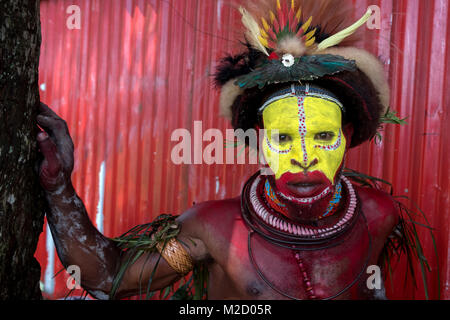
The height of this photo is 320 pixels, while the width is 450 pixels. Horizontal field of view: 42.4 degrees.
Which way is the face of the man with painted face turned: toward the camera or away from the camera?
toward the camera

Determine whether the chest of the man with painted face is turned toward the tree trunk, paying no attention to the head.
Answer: no

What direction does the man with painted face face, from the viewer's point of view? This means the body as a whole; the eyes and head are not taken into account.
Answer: toward the camera
